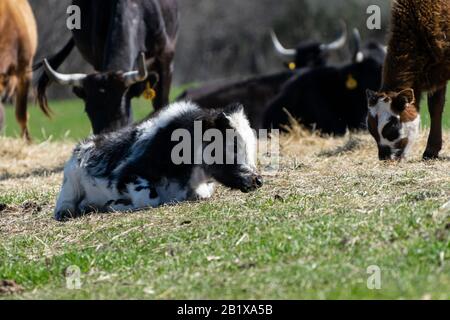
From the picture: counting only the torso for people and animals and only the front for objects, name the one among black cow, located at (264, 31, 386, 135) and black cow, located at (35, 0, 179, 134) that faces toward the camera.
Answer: black cow, located at (35, 0, 179, 134)

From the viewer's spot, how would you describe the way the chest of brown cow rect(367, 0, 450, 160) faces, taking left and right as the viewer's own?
facing the viewer and to the left of the viewer

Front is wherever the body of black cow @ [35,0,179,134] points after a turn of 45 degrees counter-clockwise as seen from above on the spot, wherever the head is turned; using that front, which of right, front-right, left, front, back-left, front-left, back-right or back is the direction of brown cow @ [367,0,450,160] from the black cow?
front

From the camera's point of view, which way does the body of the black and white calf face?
to the viewer's right

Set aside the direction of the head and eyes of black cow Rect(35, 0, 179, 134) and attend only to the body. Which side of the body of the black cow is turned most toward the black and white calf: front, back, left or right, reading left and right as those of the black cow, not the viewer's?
front

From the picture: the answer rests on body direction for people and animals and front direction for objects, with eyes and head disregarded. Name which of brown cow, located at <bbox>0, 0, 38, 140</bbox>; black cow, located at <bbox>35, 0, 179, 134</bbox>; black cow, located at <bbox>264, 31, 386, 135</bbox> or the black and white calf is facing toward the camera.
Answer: black cow, located at <bbox>35, 0, 179, 134</bbox>

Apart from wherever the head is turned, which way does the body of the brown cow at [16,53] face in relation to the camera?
to the viewer's left

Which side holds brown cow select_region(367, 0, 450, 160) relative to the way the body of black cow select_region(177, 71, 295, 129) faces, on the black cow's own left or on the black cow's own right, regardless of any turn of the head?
on the black cow's own right

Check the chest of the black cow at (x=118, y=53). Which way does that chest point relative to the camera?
toward the camera

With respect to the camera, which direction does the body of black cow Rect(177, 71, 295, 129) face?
to the viewer's right

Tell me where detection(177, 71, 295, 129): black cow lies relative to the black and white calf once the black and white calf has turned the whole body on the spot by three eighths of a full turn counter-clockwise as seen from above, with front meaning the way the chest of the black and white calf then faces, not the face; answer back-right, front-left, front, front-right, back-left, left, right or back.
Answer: front-right
